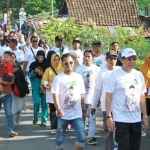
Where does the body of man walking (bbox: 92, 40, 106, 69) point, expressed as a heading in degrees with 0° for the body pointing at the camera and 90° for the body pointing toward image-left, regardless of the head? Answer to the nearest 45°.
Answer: approximately 0°

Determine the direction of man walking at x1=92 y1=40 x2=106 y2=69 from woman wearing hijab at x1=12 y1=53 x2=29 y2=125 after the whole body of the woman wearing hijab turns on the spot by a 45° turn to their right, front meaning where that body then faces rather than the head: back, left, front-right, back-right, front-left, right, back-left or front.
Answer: back

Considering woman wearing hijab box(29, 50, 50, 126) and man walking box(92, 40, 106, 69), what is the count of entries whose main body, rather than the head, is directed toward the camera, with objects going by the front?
2

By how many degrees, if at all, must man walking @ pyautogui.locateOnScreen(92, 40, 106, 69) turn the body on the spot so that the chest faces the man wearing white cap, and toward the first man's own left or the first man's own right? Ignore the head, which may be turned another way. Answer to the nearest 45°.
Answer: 0° — they already face them

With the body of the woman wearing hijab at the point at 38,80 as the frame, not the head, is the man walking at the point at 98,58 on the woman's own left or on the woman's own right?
on the woman's own left

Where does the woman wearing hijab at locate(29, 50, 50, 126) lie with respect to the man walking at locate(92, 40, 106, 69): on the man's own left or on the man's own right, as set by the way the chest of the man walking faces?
on the man's own right

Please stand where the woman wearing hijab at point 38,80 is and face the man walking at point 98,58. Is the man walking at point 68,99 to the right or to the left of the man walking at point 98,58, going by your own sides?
right
